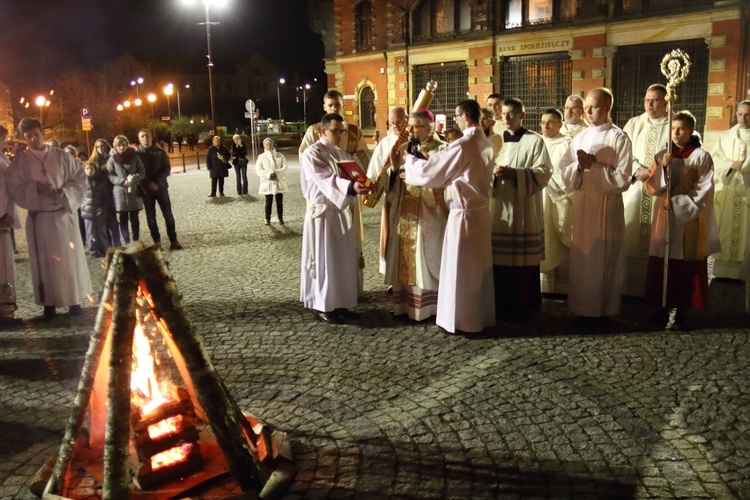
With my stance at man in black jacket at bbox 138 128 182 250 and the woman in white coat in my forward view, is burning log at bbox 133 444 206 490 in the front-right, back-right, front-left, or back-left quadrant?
back-right

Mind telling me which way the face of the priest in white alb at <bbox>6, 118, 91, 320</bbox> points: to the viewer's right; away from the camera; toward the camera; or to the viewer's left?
toward the camera

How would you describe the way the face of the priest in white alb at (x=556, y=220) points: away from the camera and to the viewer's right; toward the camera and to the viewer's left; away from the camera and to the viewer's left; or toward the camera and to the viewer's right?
toward the camera and to the viewer's left

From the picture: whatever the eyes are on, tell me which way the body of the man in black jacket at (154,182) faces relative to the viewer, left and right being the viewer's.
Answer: facing the viewer

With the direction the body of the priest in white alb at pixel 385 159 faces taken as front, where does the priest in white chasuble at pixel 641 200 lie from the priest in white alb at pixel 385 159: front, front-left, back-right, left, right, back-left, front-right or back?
front-left

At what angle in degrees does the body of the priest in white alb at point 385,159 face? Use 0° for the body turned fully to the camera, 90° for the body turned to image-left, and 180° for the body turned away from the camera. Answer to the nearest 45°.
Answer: approximately 315°

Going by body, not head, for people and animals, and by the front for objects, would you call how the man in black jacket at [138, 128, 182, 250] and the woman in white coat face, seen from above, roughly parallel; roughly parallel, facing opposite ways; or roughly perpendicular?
roughly parallel

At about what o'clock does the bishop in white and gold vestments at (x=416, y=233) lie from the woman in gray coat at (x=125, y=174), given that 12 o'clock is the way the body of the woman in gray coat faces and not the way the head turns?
The bishop in white and gold vestments is roughly at 11 o'clock from the woman in gray coat.

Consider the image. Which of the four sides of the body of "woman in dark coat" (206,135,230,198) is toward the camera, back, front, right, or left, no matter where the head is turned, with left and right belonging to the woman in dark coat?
front

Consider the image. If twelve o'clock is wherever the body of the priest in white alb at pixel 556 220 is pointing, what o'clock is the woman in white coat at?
The woman in white coat is roughly at 3 o'clock from the priest in white alb.

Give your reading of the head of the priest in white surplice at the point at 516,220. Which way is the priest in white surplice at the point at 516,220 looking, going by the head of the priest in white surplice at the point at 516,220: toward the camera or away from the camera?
toward the camera

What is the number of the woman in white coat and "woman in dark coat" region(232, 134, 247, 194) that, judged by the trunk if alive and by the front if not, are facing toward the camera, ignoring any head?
2

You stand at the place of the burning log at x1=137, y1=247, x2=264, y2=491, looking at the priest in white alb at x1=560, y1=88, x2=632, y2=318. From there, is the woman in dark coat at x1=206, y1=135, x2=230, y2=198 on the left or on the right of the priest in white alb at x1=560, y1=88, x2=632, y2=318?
left

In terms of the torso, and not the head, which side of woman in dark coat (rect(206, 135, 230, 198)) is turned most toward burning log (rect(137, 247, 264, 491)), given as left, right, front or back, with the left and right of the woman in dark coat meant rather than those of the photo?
front

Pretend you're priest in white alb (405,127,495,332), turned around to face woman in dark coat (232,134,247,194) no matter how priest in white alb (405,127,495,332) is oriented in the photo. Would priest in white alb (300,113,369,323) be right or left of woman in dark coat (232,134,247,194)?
left

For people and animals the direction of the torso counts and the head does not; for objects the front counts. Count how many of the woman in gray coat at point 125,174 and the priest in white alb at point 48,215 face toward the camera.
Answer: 2

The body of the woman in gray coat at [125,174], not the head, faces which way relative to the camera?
toward the camera

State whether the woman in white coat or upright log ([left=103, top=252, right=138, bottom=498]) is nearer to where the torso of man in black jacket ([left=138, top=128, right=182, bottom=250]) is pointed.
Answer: the upright log

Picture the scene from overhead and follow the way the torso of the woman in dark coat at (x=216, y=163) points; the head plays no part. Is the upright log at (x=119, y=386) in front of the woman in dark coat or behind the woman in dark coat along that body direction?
in front
